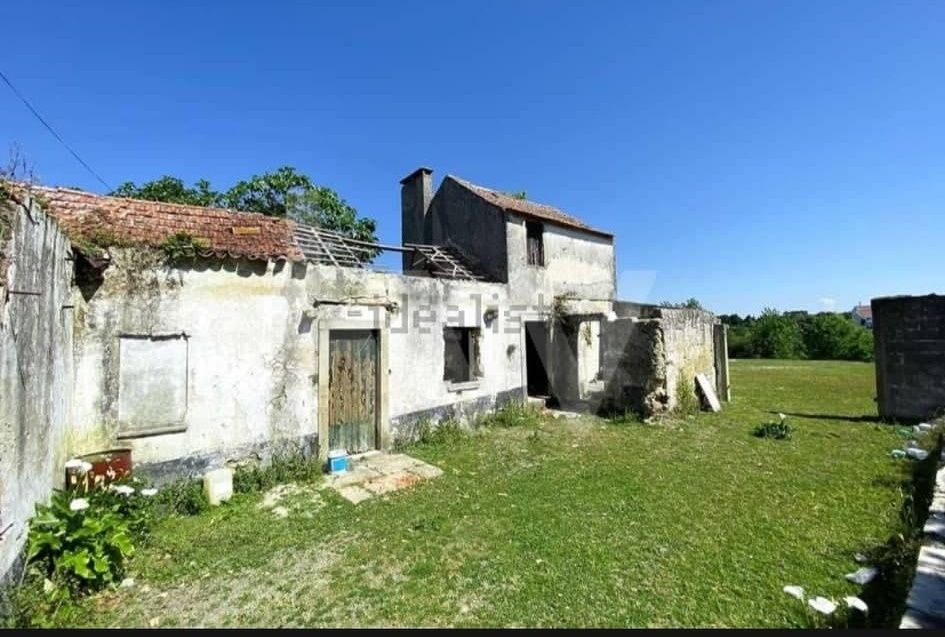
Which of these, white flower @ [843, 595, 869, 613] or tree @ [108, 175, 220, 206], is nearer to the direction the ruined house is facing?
the white flower

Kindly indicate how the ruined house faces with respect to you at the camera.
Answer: facing the viewer and to the right of the viewer

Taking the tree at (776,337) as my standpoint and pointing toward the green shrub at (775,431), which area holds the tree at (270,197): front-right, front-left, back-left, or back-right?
front-right

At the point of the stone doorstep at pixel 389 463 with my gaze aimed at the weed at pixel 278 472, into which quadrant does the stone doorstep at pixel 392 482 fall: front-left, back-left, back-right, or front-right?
front-left

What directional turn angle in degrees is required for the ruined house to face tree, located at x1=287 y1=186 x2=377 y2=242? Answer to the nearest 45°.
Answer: approximately 135° to its left

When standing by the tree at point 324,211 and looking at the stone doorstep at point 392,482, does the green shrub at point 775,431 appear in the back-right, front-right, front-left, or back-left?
front-left

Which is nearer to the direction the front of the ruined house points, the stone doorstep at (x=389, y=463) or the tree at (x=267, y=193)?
the stone doorstep

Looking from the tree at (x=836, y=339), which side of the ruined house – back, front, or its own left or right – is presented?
left

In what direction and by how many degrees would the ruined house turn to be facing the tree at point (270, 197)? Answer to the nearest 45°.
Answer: approximately 135° to its left

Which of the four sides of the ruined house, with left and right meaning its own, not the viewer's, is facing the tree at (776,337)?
left
